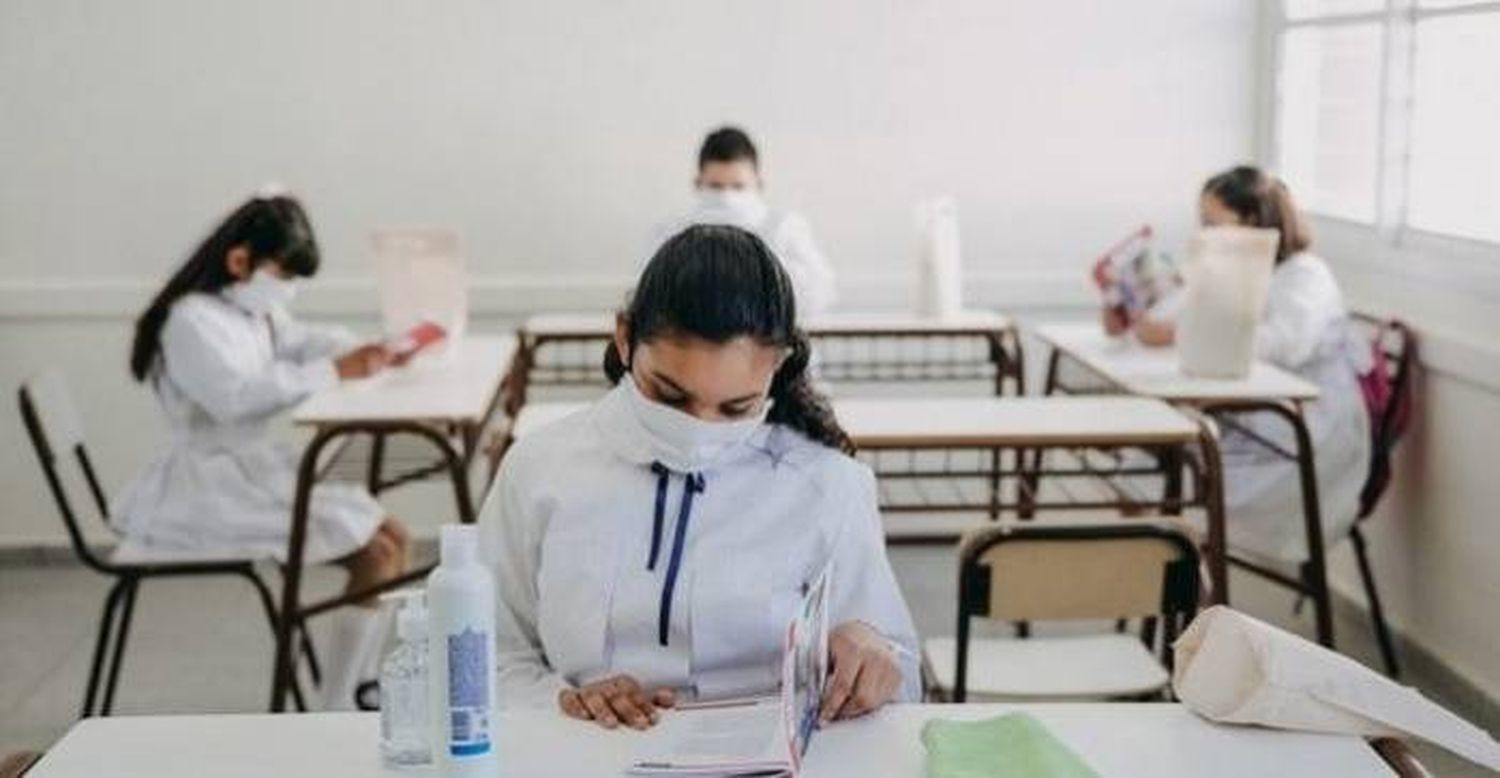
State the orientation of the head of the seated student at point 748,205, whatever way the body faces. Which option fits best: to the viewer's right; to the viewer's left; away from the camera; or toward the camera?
toward the camera

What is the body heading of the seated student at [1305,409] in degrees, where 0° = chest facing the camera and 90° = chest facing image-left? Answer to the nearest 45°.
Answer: approximately 90°

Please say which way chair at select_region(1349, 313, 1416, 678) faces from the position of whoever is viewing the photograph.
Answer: facing to the left of the viewer

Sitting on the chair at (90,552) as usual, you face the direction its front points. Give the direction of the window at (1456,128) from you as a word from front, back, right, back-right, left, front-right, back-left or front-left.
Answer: front

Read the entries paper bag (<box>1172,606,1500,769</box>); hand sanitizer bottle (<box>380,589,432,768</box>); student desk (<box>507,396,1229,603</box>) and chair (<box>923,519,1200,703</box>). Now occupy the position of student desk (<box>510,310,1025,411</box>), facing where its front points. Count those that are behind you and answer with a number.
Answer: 4

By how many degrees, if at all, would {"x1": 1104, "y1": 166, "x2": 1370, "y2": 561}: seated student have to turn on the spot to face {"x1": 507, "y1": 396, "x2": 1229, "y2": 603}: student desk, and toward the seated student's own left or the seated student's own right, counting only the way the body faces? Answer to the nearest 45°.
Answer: approximately 45° to the seated student's own left

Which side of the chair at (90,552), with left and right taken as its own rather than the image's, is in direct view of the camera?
right

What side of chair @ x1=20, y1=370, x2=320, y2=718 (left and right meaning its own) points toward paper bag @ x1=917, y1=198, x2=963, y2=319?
front

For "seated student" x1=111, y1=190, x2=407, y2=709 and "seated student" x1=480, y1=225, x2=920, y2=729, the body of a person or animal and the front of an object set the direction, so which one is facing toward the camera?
"seated student" x1=480, y1=225, x2=920, y2=729

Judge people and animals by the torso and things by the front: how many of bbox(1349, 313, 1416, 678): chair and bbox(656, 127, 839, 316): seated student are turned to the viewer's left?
1

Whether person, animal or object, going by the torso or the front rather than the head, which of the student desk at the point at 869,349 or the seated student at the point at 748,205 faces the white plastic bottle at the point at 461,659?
the seated student

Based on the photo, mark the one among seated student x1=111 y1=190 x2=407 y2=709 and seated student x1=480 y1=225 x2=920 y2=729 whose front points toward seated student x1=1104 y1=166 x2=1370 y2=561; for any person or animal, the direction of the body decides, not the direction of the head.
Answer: seated student x1=111 y1=190 x2=407 y2=709

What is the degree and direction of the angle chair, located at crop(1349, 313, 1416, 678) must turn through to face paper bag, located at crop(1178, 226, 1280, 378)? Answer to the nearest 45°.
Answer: approximately 45° to its left

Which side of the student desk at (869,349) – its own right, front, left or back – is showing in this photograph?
back

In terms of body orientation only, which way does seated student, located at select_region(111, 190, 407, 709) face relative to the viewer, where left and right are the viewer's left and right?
facing to the right of the viewer

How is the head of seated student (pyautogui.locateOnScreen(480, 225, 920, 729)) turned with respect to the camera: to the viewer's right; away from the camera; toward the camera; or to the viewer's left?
toward the camera

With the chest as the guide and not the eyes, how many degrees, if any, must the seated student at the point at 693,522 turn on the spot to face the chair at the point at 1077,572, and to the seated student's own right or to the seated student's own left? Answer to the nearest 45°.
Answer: approximately 135° to the seated student's own left

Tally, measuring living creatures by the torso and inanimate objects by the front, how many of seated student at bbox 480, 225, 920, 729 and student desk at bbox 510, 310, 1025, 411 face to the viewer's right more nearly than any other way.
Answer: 0

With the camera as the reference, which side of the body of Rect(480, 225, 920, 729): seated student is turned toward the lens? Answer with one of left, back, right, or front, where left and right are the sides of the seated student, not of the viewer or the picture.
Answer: front
